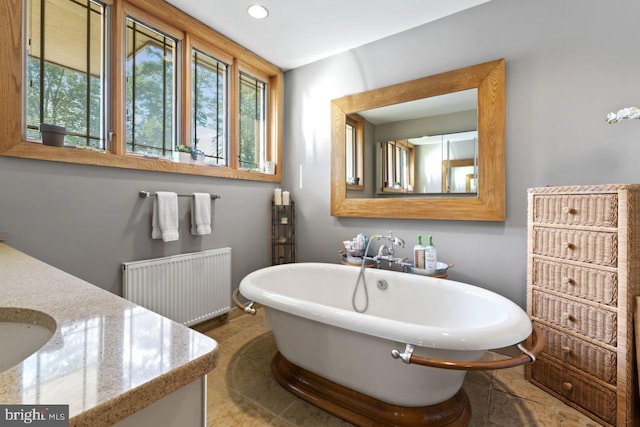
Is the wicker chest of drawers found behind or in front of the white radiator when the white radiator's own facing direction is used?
in front

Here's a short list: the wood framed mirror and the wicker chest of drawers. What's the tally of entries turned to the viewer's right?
0

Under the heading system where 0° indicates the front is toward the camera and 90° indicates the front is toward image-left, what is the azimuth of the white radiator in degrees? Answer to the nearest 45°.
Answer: approximately 315°

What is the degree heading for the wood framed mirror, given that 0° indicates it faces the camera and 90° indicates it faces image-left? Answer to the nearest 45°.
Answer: approximately 45°

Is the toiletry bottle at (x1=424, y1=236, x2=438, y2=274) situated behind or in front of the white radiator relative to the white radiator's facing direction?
in front

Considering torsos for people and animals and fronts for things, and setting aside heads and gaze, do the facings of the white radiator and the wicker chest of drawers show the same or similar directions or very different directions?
very different directions

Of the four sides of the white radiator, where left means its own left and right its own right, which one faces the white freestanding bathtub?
front

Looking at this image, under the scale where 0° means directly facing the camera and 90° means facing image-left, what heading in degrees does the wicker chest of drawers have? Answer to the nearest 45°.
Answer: approximately 45°

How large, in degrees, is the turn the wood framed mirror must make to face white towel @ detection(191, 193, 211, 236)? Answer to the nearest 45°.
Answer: approximately 45° to its right
